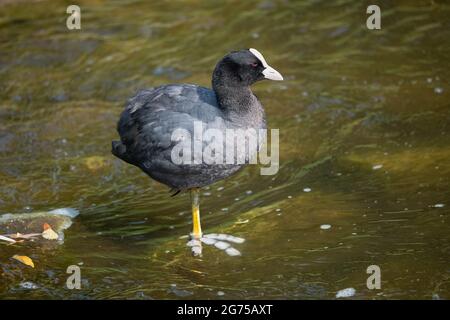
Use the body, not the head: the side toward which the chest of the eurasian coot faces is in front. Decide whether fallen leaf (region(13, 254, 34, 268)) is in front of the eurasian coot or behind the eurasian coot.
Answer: behind

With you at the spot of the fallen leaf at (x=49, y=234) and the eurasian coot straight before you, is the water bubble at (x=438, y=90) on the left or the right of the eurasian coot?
left

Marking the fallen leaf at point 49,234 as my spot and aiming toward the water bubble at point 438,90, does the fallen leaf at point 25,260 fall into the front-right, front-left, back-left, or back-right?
back-right

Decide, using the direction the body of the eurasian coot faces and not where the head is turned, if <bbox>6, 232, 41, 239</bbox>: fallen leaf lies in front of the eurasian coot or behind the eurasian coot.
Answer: behind

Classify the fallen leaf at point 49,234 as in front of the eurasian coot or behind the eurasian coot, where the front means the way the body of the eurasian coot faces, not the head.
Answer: behind

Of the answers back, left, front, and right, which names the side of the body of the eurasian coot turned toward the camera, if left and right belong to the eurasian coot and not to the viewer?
right

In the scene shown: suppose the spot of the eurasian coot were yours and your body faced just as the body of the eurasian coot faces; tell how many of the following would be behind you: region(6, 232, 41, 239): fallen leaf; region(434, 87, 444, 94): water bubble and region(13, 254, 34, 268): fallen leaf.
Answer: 2

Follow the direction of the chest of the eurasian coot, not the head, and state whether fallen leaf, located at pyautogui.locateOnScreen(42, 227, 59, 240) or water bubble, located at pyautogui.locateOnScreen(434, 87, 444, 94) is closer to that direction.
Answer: the water bubble

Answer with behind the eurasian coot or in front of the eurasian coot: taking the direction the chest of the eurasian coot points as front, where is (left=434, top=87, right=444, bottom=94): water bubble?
in front
